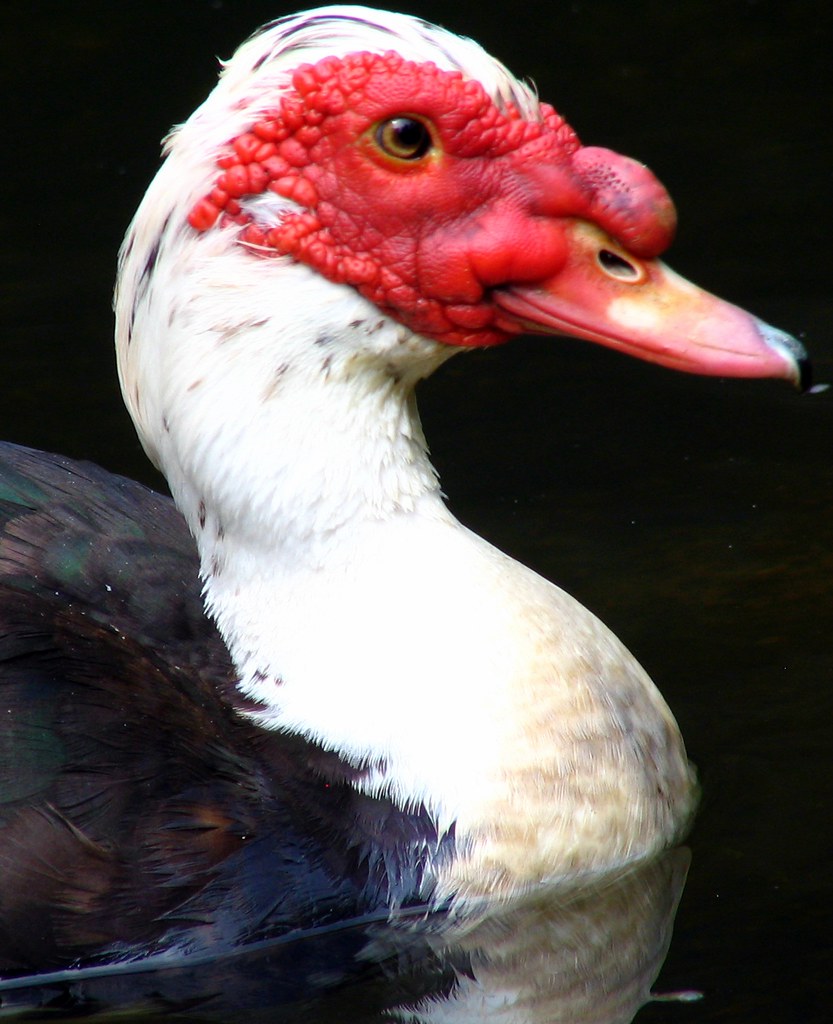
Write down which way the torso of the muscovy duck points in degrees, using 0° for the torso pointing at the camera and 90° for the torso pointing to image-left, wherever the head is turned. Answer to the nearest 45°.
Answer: approximately 270°
